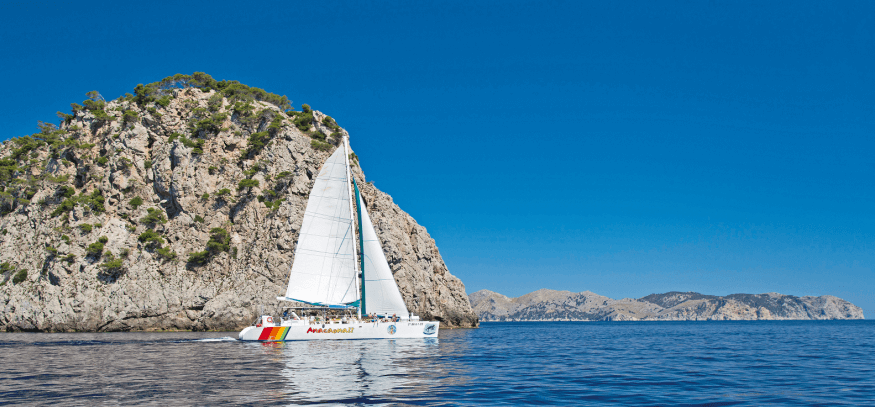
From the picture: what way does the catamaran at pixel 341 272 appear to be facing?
to the viewer's right
